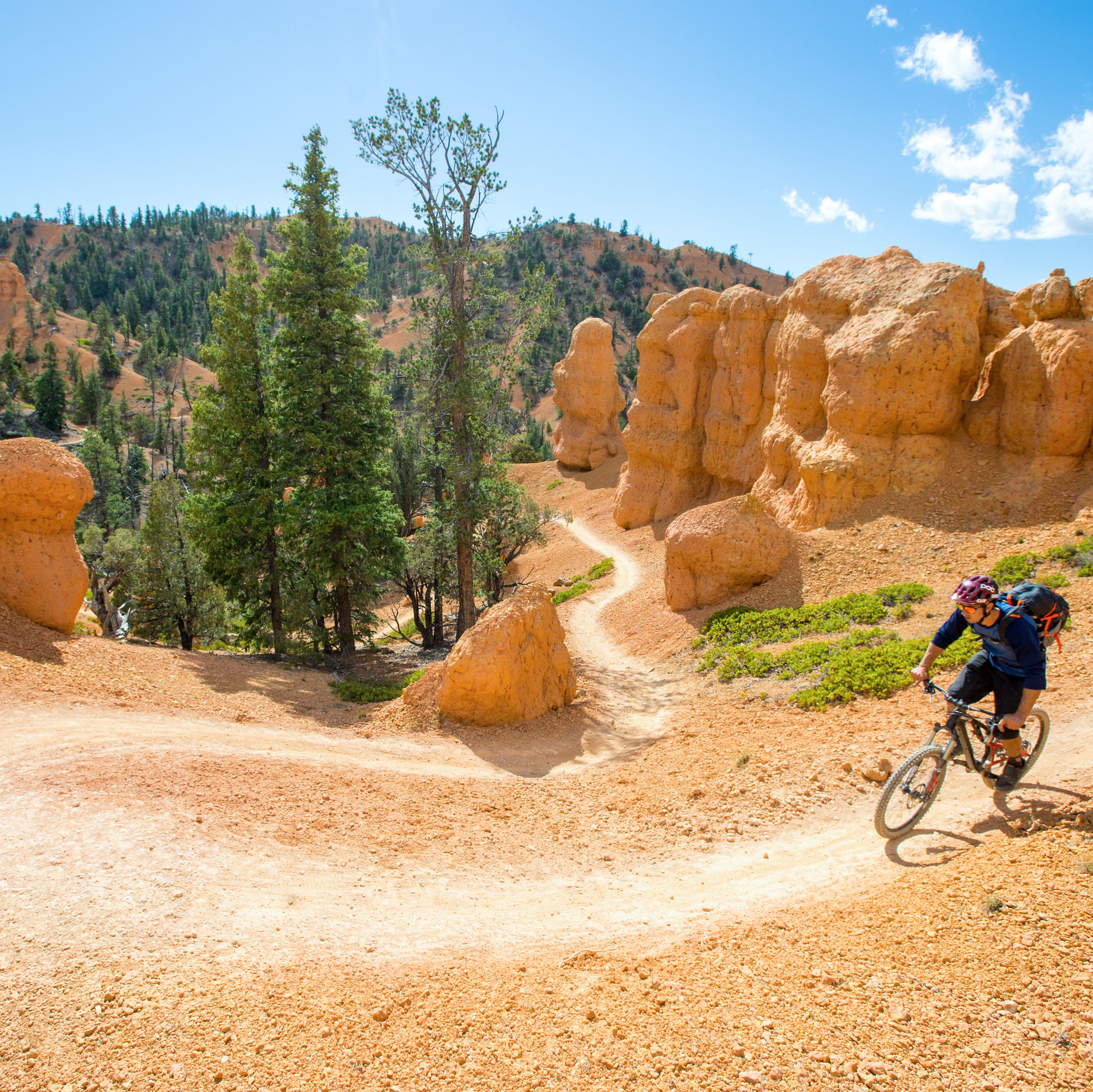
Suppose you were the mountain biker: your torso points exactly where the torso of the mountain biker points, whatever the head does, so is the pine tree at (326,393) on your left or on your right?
on your right

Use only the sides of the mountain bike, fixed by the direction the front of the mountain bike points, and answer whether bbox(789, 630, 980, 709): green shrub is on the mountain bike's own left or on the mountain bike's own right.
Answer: on the mountain bike's own right

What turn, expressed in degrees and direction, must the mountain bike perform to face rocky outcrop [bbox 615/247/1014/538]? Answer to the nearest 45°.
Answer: approximately 135° to its right

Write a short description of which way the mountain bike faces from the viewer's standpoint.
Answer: facing the viewer and to the left of the viewer
